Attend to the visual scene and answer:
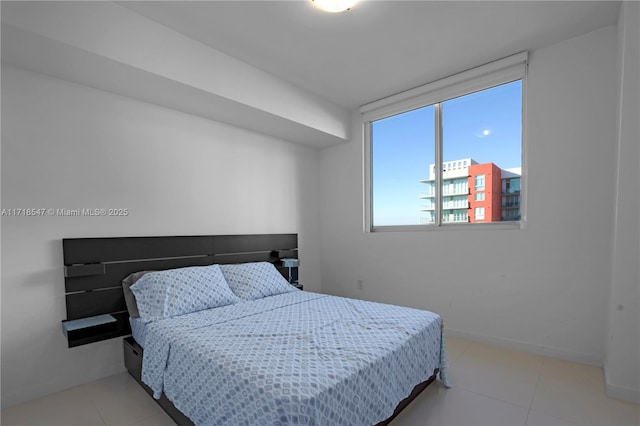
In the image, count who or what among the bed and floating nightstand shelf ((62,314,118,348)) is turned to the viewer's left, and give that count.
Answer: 0

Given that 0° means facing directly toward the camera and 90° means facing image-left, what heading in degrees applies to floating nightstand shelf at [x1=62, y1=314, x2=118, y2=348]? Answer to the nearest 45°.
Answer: approximately 315°

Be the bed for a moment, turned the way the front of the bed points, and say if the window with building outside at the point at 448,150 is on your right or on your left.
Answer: on your left

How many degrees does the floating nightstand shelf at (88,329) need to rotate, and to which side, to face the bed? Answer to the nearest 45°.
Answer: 0° — it already faces it

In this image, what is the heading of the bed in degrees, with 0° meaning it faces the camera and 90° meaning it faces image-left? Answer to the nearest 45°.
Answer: approximately 315°

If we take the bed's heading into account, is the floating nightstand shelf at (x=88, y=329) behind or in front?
behind
